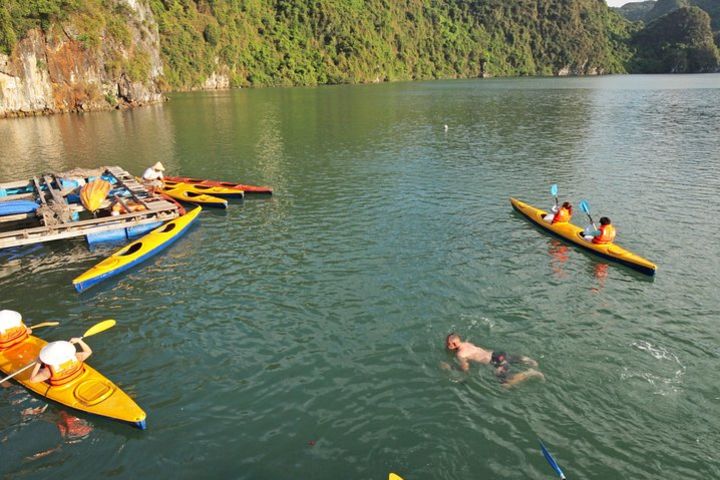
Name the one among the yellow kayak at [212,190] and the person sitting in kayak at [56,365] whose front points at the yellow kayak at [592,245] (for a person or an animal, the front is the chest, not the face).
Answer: the yellow kayak at [212,190]
